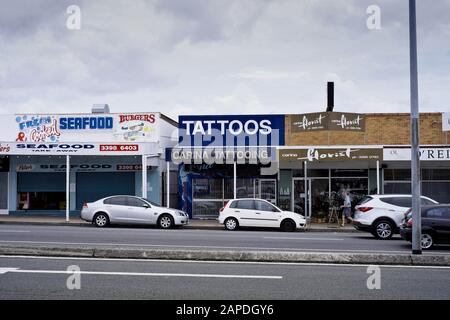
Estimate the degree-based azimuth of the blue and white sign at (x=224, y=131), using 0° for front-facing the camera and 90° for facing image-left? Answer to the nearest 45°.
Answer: approximately 0°

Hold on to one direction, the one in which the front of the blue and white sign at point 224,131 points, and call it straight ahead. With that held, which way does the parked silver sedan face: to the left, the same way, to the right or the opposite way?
to the left

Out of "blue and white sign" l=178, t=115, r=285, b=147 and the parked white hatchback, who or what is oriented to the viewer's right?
the parked white hatchback

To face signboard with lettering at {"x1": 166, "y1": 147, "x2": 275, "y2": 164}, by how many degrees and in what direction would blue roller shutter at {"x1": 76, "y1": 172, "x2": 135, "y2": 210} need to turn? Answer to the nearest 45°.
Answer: approximately 45° to its left

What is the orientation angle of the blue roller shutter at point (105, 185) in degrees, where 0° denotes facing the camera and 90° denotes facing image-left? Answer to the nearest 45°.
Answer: approximately 0°

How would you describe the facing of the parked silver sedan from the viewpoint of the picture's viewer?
facing to the right of the viewer

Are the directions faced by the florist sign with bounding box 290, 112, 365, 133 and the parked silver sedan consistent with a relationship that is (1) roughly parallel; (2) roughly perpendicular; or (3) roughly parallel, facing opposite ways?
roughly perpendicular

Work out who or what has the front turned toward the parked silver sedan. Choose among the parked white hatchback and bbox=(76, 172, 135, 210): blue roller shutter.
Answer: the blue roller shutter

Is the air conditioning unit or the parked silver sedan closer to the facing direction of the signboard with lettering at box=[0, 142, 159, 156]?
the parked silver sedan

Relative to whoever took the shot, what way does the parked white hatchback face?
facing to the right of the viewer

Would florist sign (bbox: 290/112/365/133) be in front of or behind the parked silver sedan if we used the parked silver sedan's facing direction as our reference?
in front

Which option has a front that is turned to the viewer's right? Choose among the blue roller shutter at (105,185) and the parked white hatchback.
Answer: the parked white hatchback
